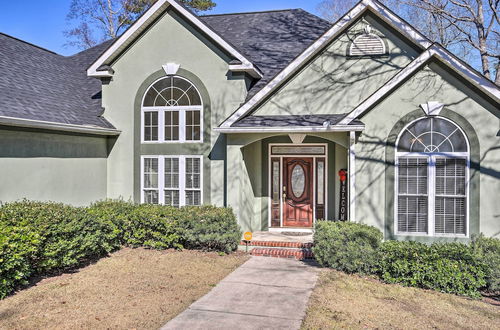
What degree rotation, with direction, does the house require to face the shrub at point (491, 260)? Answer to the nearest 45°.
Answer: approximately 45° to its left

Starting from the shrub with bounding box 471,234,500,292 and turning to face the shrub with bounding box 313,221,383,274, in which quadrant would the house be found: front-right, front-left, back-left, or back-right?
front-right

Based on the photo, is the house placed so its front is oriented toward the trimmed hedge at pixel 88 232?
no

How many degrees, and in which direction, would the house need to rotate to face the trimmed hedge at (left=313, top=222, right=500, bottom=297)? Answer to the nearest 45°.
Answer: approximately 45° to its left

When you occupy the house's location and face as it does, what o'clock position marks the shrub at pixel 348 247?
The shrub is roughly at 11 o'clock from the house.

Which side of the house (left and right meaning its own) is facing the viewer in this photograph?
front
